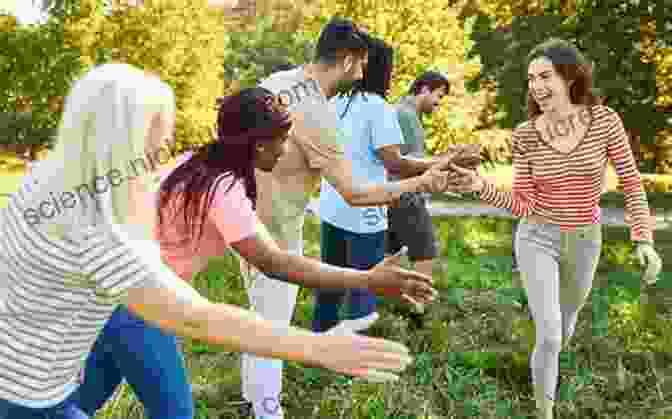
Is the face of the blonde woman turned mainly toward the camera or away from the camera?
away from the camera

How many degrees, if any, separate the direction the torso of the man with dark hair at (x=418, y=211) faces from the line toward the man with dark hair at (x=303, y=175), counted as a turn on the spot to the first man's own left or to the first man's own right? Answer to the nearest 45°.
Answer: approximately 90° to the first man's own right

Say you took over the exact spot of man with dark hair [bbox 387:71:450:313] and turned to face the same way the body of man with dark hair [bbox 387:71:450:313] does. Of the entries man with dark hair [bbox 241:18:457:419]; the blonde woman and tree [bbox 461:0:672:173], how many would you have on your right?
2

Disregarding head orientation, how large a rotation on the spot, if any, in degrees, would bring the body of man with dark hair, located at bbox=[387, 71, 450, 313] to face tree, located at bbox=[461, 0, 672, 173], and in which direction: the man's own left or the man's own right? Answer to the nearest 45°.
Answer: approximately 90° to the man's own left
